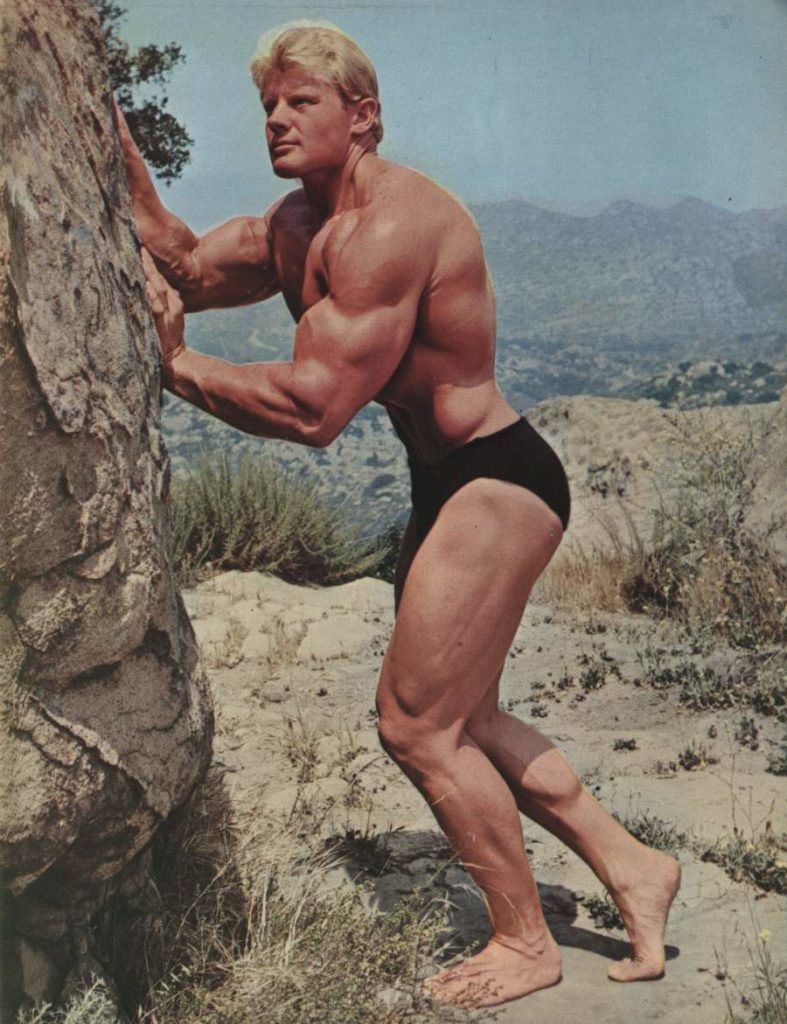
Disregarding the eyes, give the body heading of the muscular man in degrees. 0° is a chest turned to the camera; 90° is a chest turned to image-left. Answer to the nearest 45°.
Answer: approximately 90°

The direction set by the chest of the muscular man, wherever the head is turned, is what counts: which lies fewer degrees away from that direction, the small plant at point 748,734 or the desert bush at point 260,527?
the desert bush

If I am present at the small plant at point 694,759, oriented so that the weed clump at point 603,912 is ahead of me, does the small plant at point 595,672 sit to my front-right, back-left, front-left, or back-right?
back-right
